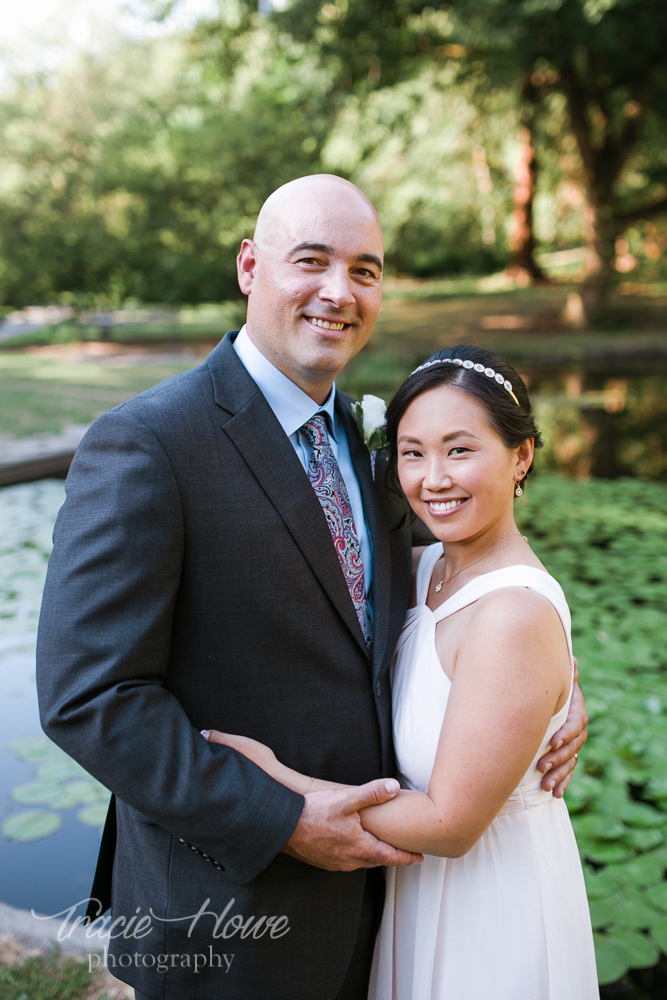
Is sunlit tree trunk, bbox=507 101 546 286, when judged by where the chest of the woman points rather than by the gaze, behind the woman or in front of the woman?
behind

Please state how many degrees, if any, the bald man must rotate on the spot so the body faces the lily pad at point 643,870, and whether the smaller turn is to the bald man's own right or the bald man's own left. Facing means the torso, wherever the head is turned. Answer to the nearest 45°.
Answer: approximately 90° to the bald man's own left

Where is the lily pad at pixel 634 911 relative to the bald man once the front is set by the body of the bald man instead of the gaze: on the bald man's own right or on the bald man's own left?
on the bald man's own left

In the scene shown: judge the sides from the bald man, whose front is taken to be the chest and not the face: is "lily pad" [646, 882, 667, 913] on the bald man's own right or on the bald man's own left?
on the bald man's own left
